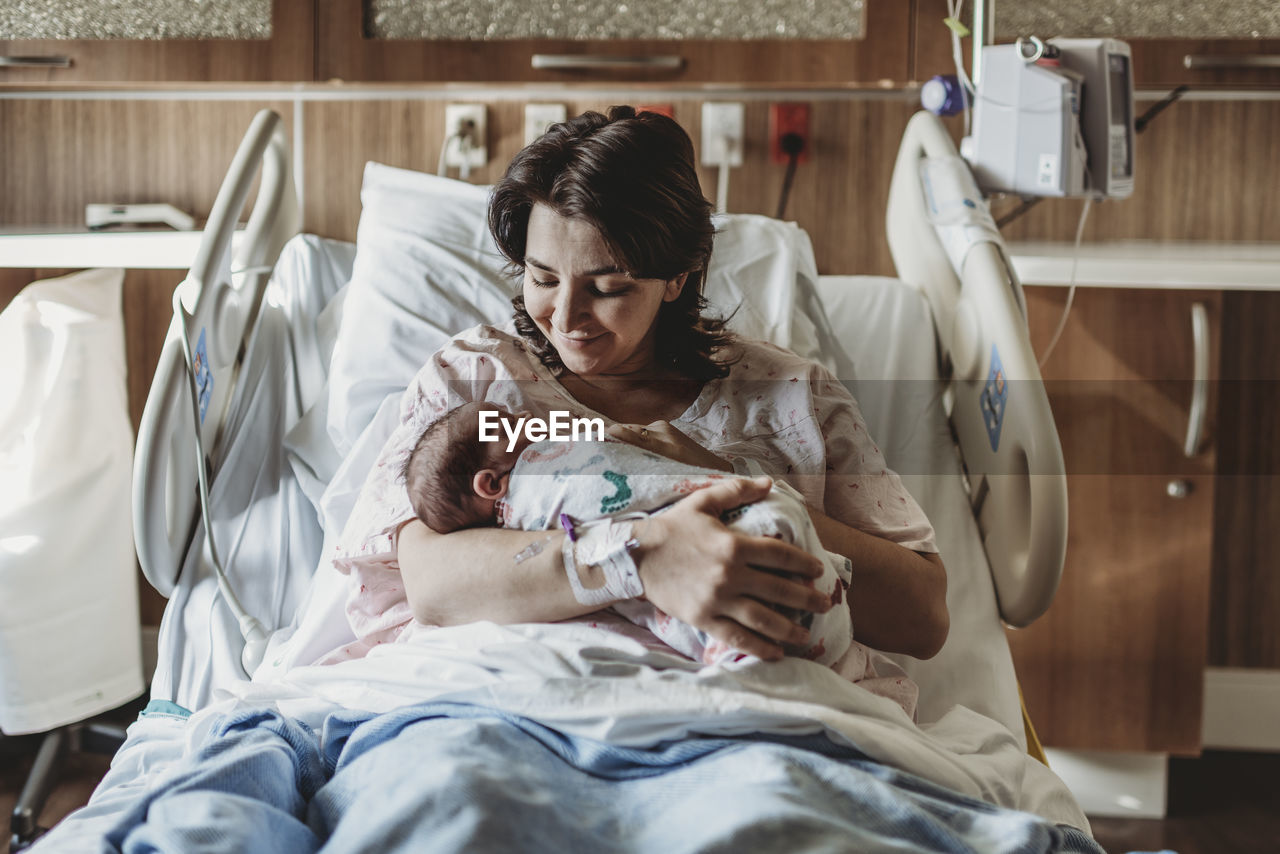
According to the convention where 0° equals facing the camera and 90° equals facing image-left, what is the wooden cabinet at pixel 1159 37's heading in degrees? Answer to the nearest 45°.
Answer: approximately 0°

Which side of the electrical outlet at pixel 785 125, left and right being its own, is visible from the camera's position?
front

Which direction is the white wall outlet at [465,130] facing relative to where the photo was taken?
toward the camera

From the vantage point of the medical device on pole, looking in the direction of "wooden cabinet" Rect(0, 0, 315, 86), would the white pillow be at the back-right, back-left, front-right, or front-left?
front-left

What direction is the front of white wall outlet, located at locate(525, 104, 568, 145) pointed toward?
toward the camera

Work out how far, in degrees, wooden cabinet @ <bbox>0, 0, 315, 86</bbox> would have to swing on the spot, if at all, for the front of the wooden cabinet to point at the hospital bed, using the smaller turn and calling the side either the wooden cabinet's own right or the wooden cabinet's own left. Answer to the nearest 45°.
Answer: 0° — it already faces it

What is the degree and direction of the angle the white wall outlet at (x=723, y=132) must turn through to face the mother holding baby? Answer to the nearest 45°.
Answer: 0° — it already faces them

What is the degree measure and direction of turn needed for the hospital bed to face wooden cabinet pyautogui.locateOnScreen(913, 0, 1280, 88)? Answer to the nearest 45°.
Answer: approximately 135° to its left

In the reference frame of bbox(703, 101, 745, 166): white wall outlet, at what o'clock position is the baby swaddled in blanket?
The baby swaddled in blanket is roughly at 12 o'clock from the white wall outlet.

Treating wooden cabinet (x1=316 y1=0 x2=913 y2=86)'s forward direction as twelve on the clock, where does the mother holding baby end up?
The mother holding baby is roughly at 12 o'clock from the wooden cabinet.

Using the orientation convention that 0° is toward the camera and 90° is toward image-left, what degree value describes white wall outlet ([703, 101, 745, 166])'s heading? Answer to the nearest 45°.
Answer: approximately 0°

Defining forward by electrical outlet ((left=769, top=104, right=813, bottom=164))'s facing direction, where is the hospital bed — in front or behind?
in front
